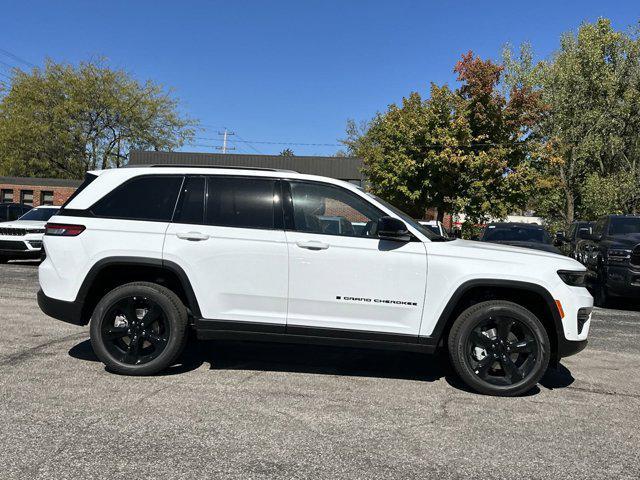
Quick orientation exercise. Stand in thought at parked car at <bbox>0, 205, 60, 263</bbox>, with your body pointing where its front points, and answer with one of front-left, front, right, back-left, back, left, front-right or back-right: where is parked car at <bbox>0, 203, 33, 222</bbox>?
back-right

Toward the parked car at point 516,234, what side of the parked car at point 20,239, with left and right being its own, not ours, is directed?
left

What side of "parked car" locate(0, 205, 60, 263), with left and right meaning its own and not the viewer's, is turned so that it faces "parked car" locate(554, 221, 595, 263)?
left

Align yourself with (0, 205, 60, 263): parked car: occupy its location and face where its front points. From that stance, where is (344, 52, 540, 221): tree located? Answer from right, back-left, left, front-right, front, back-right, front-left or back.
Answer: back-left

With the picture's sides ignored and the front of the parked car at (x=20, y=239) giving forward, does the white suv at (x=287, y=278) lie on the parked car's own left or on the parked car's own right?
on the parked car's own left

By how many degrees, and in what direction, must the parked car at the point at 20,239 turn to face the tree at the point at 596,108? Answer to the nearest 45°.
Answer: approximately 135° to its left

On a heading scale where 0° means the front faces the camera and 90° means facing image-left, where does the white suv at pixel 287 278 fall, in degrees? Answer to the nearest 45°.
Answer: approximately 270°

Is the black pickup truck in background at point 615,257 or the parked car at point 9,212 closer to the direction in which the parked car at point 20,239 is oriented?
the black pickup truck in background

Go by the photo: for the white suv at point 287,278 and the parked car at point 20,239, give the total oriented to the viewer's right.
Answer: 1

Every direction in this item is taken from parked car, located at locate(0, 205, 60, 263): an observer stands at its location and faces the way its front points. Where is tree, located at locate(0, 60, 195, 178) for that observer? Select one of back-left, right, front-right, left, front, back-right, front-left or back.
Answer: back-right

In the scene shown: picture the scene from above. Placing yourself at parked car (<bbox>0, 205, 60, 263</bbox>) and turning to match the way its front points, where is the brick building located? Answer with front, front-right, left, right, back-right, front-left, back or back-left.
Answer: back-right

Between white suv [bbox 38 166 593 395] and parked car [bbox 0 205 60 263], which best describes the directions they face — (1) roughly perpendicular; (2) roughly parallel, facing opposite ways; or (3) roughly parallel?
roughly perpendicular

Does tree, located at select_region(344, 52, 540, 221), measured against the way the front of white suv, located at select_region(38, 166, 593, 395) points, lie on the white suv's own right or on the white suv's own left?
on the white suv's own left

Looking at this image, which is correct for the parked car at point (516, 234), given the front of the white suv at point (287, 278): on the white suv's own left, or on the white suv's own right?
on the white suv's own left

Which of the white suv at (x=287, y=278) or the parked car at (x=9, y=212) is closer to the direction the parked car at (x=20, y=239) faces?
the white suv

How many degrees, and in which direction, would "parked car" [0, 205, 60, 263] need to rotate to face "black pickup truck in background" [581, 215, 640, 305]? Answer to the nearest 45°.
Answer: approximately 90° to its left

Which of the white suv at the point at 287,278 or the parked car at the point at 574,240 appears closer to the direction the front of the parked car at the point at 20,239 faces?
the white suv
